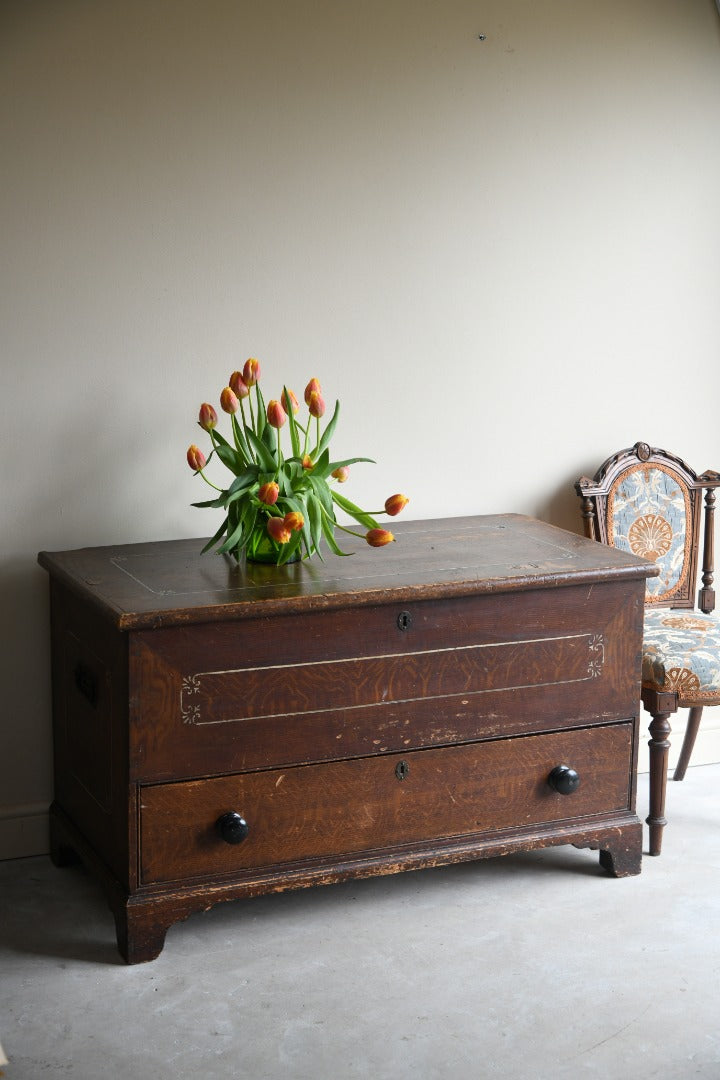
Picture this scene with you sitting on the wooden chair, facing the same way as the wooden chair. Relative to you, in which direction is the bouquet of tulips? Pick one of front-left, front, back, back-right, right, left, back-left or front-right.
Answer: right

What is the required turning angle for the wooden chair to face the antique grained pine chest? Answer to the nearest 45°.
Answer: approximately 90° to its right

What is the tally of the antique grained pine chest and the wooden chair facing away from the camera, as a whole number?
0

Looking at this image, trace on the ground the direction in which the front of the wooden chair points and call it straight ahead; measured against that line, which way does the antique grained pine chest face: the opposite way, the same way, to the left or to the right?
the same way

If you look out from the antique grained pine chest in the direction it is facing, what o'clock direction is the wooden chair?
The wooden chair is roughly at 9 o'clock from the antique grained pine chest.

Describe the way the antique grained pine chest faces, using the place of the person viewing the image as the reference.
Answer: facing the viewer and to the right of the viewer
